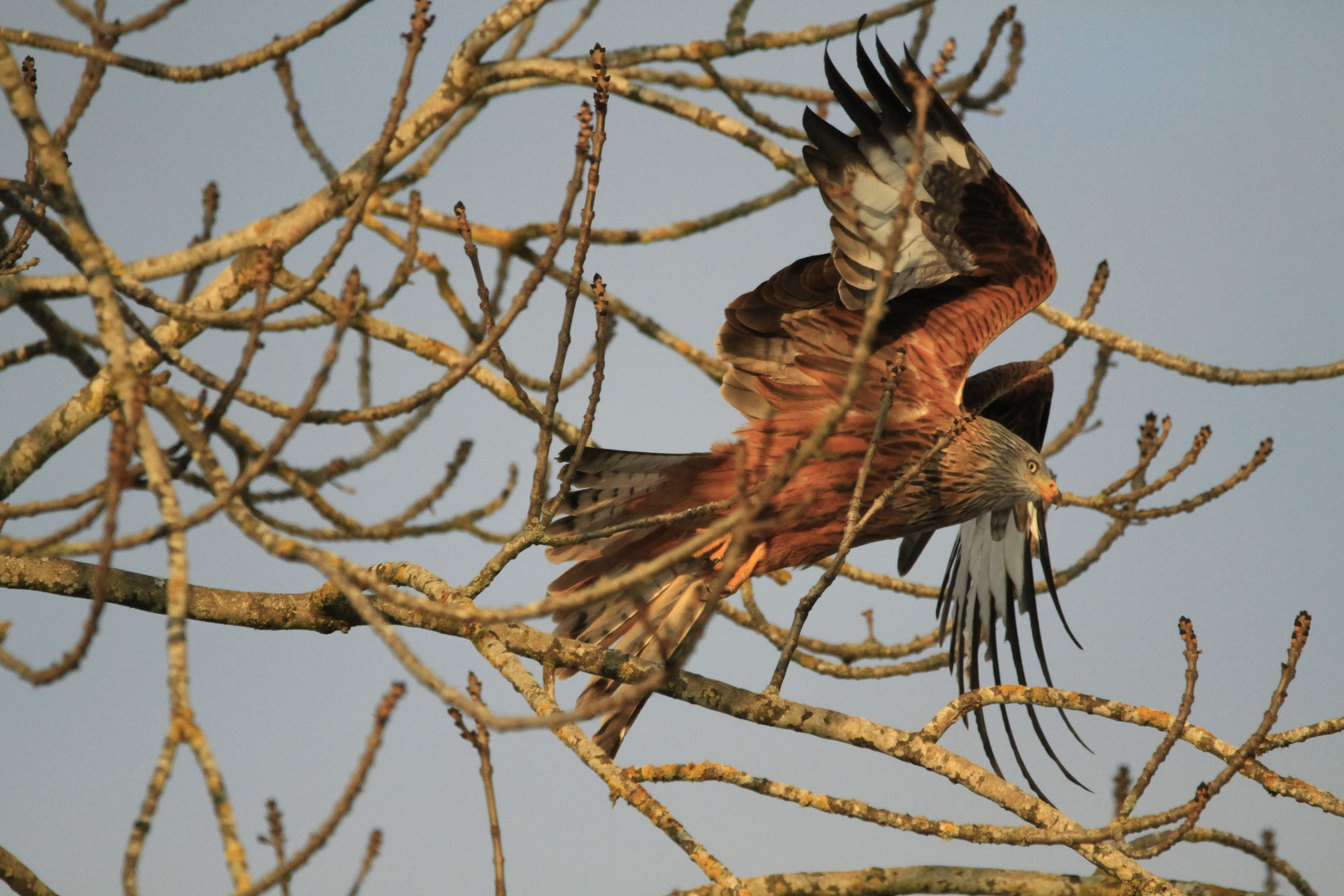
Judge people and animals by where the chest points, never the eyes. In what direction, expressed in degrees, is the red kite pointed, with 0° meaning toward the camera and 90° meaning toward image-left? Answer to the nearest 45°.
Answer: approximately 270°
